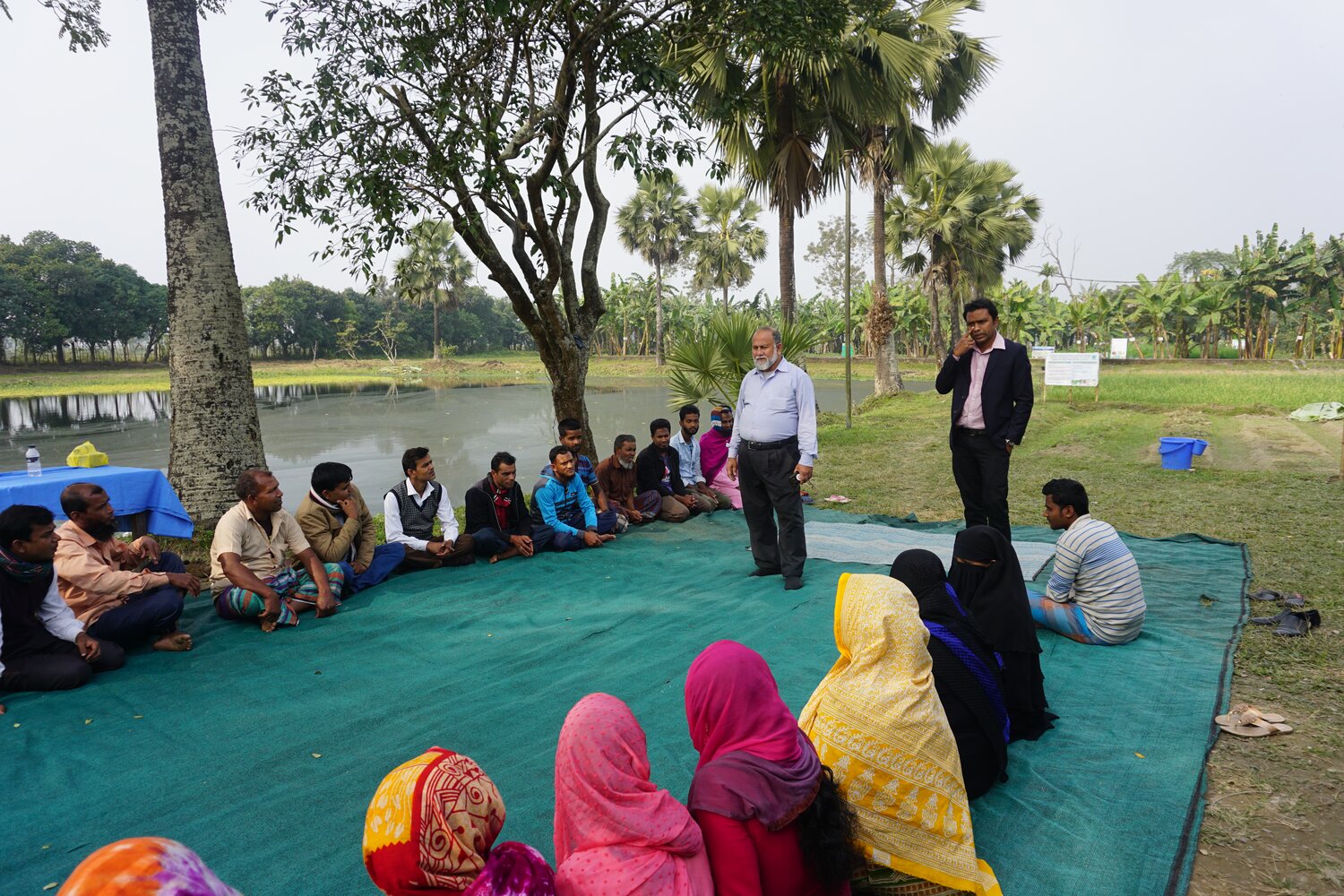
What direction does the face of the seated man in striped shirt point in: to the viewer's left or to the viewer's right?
to the viewer's left

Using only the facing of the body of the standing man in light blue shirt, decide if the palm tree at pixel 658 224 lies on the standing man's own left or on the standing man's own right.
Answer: on the standing man's own right

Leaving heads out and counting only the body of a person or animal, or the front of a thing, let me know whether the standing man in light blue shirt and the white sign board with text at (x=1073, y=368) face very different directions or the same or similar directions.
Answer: same or similar directions

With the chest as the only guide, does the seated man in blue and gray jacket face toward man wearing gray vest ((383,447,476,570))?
no

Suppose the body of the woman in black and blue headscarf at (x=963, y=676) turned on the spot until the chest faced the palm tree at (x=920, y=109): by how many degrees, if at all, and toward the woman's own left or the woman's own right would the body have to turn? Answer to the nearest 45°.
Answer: approximately 45° to the woman's own right

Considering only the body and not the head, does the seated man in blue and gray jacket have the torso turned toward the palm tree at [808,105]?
no

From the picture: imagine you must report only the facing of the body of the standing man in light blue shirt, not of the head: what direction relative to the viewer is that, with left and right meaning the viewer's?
facing the viewer and to the left of the viewer

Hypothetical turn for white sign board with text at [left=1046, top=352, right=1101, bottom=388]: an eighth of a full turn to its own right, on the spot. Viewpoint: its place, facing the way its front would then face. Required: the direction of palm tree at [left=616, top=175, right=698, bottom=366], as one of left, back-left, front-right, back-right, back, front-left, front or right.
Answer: right

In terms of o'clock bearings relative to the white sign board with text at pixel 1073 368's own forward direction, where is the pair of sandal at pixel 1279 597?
The pair of sandal is roughly at 12 o'clock from the white sign board with text.

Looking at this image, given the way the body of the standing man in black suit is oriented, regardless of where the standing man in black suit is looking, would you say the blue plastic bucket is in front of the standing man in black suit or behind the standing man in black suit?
behind

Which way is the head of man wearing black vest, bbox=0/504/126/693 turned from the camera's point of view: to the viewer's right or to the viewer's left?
to the viewer's right

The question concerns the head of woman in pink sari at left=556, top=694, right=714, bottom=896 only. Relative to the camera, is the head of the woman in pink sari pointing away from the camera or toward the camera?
away from the camera

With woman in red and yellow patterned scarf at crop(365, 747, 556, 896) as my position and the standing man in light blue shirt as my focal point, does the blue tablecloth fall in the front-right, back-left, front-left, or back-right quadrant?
front-left

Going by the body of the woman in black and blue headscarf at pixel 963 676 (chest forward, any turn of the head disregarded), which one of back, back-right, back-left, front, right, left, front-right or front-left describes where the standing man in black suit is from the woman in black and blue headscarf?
front-right

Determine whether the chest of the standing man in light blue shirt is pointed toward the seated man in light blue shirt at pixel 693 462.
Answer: no

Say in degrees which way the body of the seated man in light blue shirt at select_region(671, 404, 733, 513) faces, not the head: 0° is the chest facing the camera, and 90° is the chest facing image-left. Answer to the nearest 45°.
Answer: approximately 315°

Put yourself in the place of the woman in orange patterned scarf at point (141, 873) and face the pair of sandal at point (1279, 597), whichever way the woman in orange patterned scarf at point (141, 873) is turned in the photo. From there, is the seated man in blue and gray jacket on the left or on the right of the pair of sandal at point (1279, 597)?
left

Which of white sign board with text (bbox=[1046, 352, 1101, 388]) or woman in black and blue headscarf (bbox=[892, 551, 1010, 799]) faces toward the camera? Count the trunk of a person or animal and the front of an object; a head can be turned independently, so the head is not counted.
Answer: the white sign board with text

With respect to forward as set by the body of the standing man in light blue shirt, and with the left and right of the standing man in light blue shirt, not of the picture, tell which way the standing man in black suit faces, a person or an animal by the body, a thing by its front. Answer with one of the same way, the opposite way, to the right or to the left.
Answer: the same way

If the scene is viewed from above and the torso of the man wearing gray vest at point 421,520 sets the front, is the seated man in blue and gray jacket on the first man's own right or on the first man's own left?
on the first man's own left

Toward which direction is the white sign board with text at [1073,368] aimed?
toward the camera

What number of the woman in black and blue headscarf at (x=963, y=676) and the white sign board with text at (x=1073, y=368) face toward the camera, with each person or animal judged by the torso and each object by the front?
1
